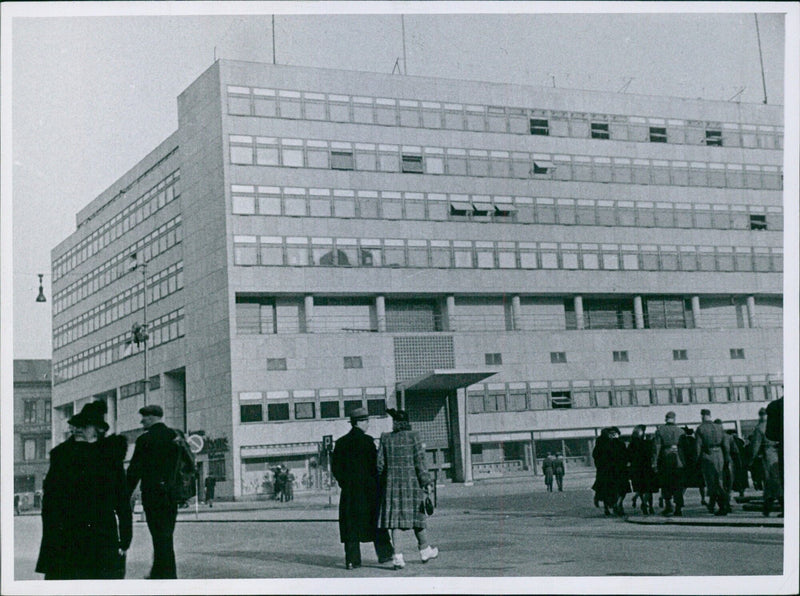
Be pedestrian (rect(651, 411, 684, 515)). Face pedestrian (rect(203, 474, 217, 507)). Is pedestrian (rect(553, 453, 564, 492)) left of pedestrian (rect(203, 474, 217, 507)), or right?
right

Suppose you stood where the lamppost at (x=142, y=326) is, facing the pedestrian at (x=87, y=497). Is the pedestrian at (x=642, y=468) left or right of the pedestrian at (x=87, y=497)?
left

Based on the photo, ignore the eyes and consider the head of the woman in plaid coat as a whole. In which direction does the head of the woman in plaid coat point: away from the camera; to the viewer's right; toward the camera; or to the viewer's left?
away from the camera

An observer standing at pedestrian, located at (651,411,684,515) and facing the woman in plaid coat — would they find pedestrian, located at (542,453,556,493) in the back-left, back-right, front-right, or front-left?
back-right

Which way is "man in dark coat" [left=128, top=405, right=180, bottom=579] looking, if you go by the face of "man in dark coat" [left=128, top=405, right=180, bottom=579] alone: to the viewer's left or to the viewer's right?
to the viewer's left

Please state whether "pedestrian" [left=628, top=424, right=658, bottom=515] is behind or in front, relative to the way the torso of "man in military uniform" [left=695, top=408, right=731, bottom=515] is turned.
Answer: in front
